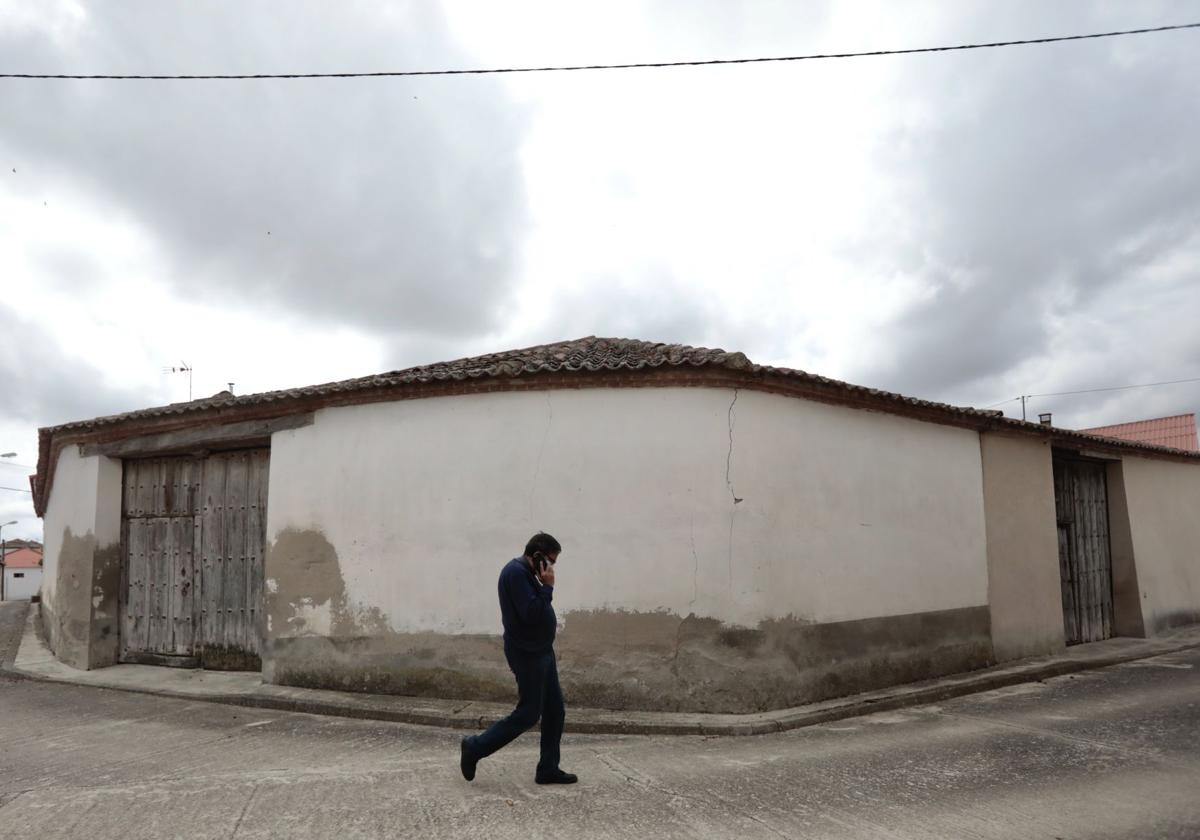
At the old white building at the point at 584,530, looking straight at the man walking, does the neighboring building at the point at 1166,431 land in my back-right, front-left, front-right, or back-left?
back-left

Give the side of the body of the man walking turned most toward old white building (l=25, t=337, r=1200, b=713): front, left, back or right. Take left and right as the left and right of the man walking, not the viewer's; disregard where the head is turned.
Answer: left

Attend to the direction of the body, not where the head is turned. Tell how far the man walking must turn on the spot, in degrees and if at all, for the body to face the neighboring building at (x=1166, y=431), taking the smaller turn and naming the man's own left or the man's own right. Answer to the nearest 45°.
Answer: approximately 45° to the man's own left

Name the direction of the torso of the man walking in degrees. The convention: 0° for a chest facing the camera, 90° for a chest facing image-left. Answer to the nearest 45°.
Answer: approximately 270°

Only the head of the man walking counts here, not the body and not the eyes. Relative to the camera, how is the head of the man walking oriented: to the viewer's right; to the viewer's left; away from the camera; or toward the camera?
to the viewer's right
